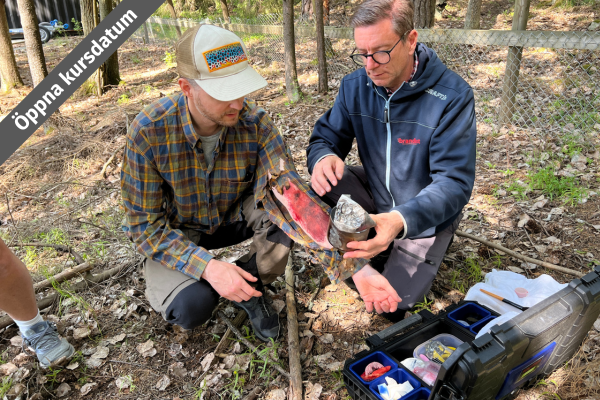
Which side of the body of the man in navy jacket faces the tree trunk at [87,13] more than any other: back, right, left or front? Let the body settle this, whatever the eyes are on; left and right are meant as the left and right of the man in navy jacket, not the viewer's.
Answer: right

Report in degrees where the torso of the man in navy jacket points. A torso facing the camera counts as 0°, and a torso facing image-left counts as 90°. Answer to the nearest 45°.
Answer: approximately 45°

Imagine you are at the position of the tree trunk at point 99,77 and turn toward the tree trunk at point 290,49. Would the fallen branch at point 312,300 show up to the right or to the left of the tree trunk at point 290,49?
right

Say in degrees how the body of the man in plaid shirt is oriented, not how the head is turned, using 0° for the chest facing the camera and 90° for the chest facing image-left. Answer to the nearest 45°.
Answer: approximately 315°

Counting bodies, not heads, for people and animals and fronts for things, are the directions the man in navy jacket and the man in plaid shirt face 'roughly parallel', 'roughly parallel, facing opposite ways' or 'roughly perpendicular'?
roughly perpendicular

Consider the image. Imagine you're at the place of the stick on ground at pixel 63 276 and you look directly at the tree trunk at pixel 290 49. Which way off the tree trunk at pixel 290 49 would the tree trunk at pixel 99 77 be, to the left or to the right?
left
